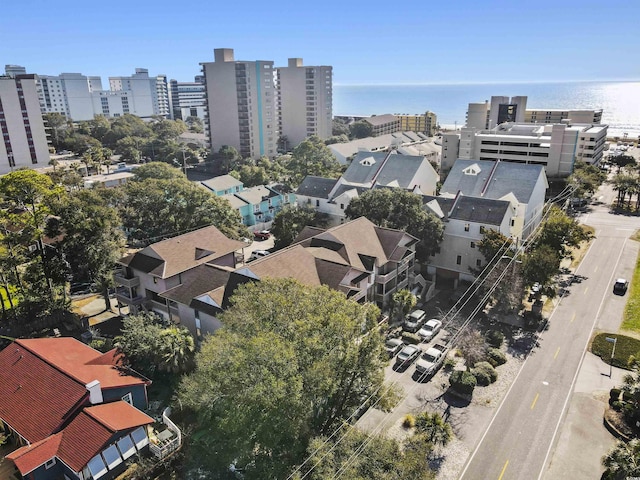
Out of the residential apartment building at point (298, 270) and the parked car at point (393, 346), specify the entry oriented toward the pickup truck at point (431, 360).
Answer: the residential apartment building

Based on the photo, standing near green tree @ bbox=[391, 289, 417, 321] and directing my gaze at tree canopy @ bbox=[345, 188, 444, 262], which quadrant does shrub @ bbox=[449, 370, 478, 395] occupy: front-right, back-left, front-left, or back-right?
back-right

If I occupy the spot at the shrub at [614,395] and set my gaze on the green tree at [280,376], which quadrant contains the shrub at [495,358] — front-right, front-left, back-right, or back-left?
front-right

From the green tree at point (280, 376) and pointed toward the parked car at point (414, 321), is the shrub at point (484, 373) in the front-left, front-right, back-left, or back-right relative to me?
front-right

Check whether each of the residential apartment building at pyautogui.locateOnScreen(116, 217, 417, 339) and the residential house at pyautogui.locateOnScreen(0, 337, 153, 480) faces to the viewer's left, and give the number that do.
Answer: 0

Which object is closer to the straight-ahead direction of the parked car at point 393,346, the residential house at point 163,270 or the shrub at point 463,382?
the residential house

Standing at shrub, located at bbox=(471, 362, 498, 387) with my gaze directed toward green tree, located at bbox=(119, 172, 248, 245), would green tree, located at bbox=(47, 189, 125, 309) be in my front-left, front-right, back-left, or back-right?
front-left

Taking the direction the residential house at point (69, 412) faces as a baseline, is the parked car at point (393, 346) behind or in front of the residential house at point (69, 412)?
in front

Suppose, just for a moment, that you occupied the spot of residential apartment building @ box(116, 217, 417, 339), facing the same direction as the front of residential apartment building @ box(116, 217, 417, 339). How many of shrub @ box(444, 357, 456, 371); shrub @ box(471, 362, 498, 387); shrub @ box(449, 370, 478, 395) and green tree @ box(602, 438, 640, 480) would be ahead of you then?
4

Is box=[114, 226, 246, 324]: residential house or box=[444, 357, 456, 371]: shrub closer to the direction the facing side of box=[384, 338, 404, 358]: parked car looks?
the residential house

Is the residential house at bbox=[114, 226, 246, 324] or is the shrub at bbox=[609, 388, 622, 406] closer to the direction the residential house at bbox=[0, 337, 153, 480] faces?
the shrub

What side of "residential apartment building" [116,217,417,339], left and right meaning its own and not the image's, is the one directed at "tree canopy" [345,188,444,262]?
left

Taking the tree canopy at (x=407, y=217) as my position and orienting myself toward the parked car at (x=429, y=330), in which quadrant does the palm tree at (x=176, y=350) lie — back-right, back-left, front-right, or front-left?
front-right

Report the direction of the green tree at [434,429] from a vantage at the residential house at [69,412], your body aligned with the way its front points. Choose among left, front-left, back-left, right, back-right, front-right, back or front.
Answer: front

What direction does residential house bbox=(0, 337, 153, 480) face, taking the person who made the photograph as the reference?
facing the viewer and to the right of the viewer
